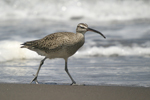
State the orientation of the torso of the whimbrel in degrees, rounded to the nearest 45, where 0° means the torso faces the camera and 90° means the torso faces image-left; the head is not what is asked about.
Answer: approximately 270°
